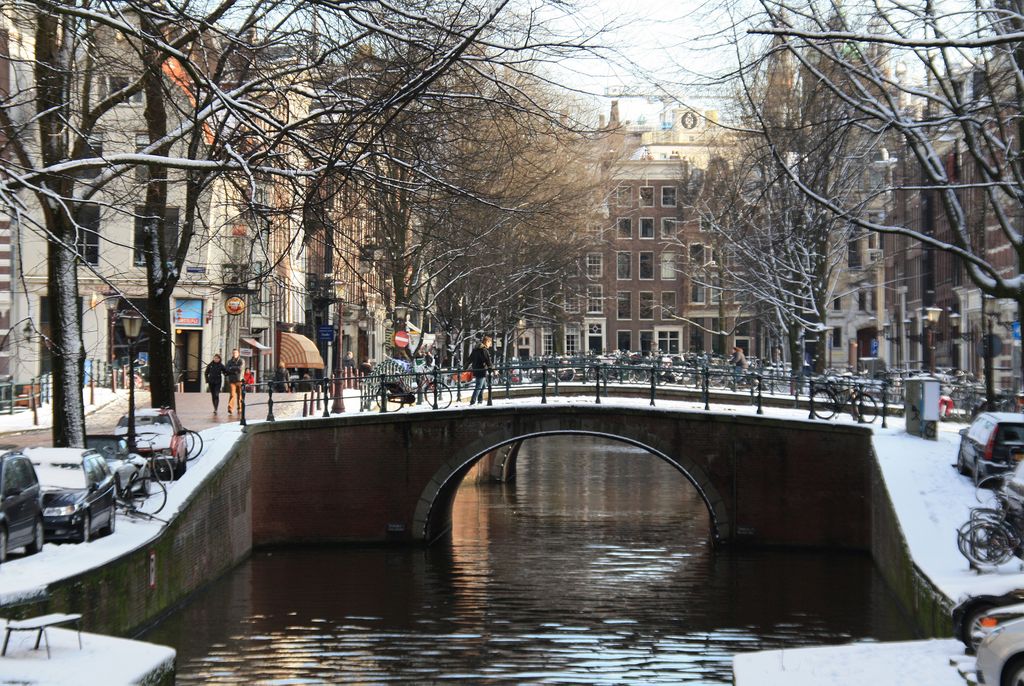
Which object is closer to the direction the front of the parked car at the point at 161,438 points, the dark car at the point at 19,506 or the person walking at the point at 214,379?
the dark car

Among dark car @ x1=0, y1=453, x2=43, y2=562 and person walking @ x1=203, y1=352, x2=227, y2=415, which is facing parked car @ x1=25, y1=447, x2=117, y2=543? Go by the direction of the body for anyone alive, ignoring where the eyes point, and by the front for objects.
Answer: the person walking

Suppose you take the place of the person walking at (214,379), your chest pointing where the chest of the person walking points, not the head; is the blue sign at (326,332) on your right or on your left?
on your left

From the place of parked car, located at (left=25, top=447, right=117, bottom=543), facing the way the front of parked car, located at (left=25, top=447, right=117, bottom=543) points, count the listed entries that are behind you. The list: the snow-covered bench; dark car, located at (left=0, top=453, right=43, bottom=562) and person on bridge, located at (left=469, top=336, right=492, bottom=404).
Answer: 1

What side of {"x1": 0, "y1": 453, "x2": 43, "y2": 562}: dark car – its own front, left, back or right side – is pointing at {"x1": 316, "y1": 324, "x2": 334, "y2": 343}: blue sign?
back

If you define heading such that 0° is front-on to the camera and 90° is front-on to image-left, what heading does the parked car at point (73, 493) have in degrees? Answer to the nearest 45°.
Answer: approximately 45°

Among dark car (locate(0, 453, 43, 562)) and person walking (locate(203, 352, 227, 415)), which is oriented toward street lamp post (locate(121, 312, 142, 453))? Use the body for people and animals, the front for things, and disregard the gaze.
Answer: the person walking

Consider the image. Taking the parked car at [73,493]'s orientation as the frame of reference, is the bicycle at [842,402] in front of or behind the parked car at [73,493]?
behind

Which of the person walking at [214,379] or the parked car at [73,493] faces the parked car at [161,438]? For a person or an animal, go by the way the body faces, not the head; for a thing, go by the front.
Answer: the person walking
